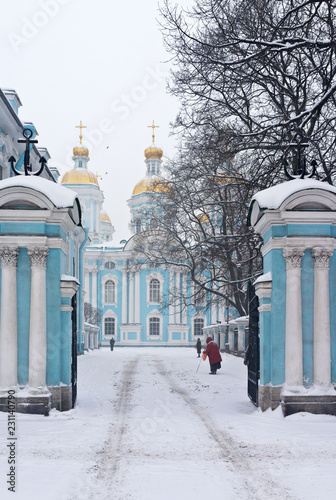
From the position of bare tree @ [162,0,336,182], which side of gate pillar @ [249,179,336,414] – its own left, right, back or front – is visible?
back

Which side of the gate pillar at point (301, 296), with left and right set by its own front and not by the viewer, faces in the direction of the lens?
front

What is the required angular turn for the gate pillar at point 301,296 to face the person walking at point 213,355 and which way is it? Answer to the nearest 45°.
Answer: approximately 180°
